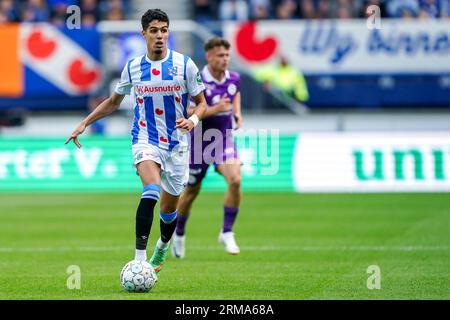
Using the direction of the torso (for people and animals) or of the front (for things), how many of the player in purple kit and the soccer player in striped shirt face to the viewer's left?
0

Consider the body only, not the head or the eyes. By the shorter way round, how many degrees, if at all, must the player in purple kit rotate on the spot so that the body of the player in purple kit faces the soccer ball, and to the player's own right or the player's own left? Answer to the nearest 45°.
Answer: approximately 45° to the player's own right

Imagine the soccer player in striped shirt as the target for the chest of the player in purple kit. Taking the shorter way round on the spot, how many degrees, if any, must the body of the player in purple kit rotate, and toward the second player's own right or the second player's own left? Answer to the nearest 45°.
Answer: approximately 45° to the second player's own right

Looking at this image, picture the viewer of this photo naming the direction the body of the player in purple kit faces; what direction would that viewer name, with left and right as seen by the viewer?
facing the viewer and to the right of the viewer

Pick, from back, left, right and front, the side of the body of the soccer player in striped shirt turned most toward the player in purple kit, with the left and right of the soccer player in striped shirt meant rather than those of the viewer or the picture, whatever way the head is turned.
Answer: back

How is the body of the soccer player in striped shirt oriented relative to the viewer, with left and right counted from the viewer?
facing the viewer
